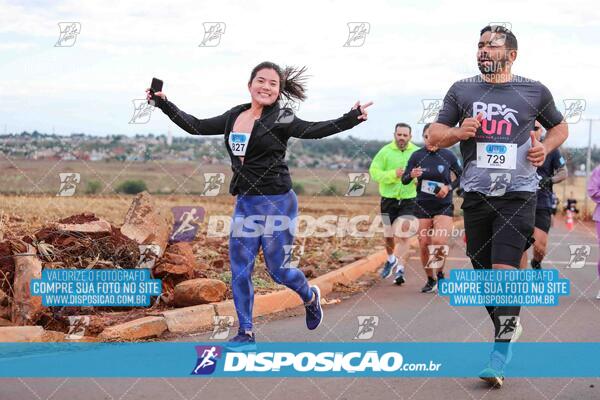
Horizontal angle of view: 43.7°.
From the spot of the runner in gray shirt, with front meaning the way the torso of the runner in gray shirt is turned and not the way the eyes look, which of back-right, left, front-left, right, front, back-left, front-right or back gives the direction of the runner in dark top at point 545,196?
back

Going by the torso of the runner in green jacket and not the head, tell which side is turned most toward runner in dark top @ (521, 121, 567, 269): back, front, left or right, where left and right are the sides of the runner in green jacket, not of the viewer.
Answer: left

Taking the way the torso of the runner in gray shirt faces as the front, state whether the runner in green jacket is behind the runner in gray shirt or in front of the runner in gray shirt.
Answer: behind

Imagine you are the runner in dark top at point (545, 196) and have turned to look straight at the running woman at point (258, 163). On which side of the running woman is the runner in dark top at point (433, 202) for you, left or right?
right

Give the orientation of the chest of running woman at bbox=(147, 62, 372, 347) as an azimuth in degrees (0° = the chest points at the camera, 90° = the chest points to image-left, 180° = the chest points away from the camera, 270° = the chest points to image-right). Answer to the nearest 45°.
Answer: approximately 45°

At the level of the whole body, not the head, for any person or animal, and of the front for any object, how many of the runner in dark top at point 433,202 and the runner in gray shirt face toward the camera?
2

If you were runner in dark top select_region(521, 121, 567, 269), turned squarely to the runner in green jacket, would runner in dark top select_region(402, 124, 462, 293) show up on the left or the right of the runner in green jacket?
left

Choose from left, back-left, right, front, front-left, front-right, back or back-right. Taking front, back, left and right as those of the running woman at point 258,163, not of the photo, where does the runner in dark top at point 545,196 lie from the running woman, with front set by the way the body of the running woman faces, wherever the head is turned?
back

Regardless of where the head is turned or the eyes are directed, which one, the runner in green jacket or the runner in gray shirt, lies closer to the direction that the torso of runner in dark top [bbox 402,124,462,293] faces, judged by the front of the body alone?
the runner in gray shirt

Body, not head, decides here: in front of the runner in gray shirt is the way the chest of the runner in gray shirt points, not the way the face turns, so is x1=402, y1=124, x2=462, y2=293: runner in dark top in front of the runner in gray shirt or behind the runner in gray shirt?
behind
